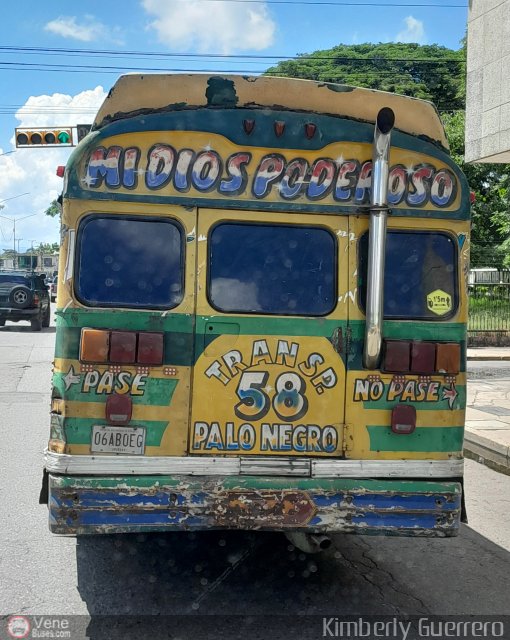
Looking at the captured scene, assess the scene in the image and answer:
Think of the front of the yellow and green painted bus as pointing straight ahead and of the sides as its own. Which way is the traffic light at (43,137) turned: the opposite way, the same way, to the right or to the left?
the opposite way

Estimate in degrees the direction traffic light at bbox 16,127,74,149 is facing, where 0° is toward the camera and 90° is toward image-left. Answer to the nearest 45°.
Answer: approximately 0°

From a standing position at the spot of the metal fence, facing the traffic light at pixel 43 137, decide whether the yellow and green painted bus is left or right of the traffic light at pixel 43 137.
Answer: left

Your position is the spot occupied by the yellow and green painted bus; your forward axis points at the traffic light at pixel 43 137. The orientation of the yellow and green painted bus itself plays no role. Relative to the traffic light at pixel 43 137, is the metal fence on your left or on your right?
right

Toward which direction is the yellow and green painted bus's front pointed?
away from the camera

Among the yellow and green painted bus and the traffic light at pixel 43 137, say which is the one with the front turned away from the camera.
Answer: the yellow and green painted bus

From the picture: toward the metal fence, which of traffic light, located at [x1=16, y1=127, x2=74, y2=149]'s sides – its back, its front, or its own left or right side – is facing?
left

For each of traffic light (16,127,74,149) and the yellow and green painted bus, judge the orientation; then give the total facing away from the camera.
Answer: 1

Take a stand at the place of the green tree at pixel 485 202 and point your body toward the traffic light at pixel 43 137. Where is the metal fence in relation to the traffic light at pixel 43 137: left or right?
left
